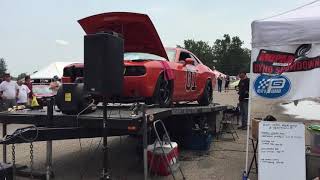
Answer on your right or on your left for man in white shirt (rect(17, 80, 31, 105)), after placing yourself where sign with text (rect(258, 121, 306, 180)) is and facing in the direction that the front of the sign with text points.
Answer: on your right

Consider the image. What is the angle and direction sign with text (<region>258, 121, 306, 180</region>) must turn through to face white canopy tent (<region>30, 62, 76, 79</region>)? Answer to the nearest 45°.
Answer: approximately 135° to its right

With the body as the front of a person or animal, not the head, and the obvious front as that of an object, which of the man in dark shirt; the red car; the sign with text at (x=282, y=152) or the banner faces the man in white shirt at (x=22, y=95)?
the man in dark shirt

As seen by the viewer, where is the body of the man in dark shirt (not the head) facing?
to the viewer's left

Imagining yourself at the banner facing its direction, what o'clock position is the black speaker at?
The black speaker is roughly at 2 o'clock from the banner.

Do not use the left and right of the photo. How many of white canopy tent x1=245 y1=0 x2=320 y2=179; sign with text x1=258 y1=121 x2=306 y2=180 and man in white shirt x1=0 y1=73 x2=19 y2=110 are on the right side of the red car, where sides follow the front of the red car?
1

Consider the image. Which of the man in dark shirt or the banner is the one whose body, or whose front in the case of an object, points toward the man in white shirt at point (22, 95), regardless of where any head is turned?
the man in dark shirt

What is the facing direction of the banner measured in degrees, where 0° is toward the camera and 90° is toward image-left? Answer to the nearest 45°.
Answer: approximately 0°

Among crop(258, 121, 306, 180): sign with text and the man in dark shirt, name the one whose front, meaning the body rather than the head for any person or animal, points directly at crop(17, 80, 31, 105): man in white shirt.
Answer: the man in dark shirt
